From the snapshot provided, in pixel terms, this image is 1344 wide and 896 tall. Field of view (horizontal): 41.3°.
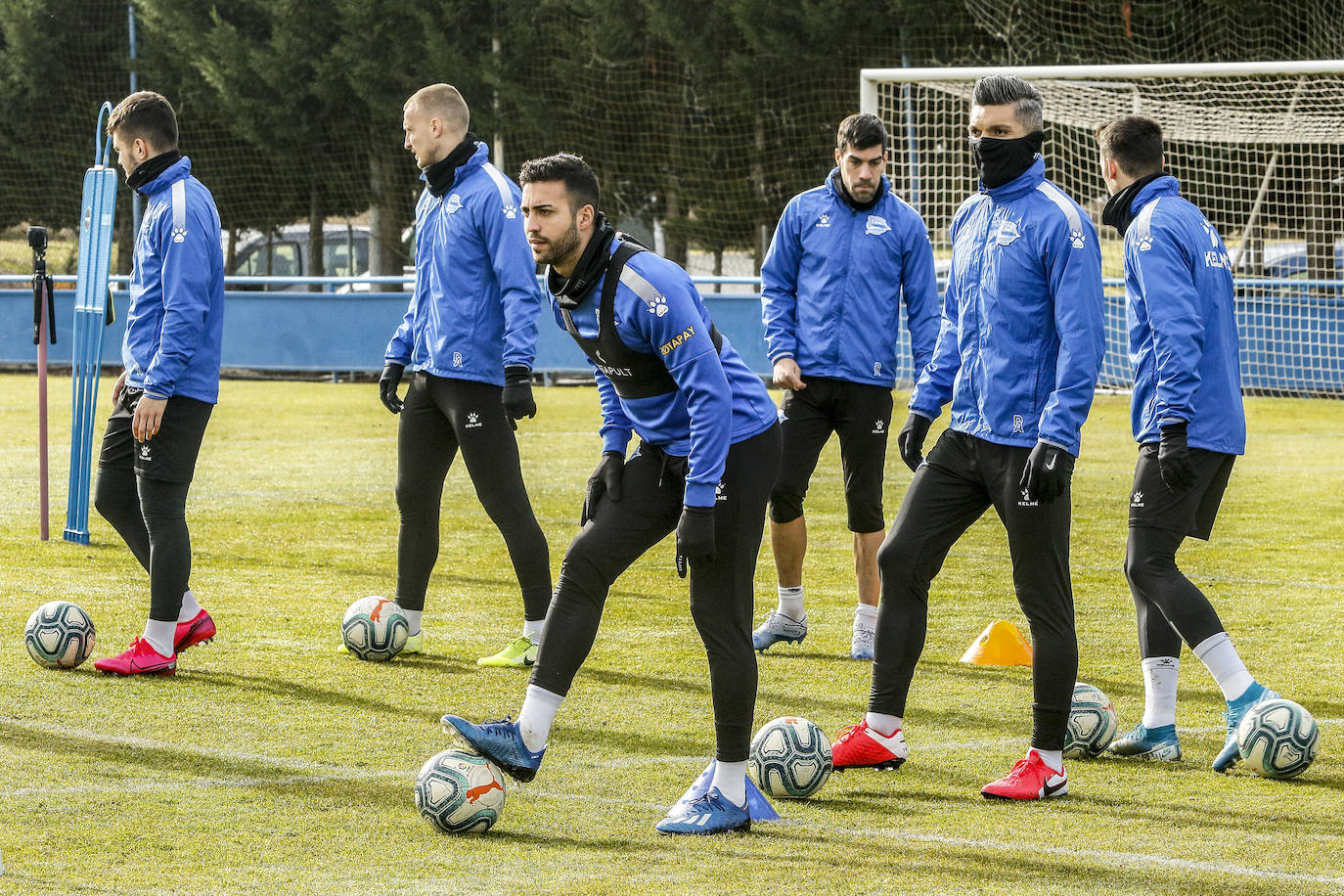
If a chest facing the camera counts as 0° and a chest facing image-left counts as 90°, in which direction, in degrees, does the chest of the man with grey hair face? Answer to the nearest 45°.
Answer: approximately 45°

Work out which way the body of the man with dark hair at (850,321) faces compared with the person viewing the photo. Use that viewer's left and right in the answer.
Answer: facing the viewer

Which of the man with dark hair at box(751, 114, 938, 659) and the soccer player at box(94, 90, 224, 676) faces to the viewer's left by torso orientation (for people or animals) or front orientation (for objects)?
the soccer player

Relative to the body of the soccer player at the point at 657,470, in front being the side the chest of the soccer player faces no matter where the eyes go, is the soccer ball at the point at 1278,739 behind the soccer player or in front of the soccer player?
behind

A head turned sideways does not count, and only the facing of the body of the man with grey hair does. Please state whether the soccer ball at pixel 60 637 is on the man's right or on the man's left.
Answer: on the man's right

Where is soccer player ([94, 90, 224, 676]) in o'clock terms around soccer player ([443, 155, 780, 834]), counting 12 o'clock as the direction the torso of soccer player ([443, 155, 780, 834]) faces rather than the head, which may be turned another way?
soccer player ([94, 90, 224, 676]) is roughly at 3 o'clock from soccer player ([443, 155, 780, 834]).

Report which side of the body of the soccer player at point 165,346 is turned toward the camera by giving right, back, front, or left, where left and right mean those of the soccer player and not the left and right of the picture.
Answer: left

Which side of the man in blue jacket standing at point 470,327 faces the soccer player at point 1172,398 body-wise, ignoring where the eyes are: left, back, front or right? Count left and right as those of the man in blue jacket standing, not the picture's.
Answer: left

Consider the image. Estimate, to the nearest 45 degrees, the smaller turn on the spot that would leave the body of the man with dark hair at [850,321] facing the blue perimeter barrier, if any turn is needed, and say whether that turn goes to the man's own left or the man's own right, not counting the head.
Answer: approximately 180°

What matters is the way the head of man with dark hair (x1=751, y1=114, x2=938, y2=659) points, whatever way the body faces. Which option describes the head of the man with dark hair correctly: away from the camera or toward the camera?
toward the camera

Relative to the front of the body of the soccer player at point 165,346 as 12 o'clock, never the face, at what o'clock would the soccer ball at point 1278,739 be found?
The soccer ball is roughly at 7 o'clock from the soccer player.

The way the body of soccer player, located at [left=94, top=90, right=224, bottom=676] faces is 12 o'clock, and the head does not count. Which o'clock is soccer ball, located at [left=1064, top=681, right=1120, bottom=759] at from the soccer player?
The soccer ball is roughly at 7 o'clock from the soccer player.

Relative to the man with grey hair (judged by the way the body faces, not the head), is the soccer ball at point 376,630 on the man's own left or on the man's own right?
on the man's own right

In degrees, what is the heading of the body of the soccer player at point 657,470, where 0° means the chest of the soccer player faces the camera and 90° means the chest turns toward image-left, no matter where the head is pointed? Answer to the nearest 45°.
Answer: approximately 45°
